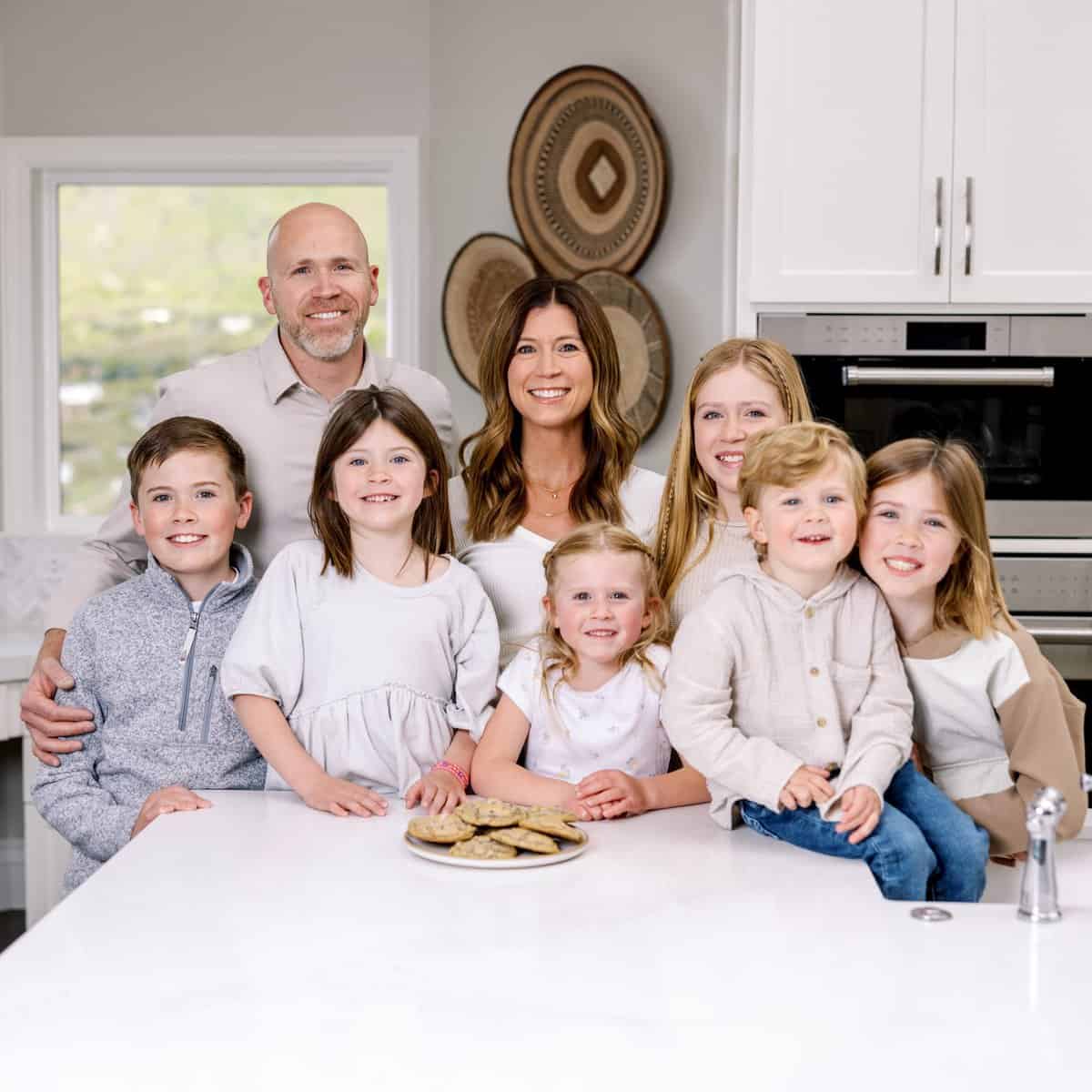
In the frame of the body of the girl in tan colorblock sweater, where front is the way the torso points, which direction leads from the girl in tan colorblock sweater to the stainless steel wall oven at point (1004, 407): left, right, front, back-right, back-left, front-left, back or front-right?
back-right

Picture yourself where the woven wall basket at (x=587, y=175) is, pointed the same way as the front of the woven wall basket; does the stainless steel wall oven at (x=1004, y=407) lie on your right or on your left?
on your left

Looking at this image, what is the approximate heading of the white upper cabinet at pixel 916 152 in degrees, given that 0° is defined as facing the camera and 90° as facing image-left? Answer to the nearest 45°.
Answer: approximately 0°

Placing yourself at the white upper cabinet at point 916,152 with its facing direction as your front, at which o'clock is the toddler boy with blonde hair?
The toddler boy with blonde hair is roughly at 12 o'clock from the white upper cabinet.

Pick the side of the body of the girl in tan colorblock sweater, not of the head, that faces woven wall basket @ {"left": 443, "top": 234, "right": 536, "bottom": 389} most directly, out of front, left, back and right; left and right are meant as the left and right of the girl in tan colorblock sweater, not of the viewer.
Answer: right

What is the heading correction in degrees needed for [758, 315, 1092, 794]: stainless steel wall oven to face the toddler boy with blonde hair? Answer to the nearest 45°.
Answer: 0° — it already faces them

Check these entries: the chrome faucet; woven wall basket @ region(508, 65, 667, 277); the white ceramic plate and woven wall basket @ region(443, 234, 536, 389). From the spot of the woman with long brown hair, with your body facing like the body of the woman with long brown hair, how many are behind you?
2

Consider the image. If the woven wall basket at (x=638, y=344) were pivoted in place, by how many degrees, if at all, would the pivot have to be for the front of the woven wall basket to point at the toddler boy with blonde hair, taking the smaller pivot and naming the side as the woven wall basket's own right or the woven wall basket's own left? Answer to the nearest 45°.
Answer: approximately 45° to the woven wall basket's own left

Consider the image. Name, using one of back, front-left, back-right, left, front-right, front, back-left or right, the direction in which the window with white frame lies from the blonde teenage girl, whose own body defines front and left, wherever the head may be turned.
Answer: back-right

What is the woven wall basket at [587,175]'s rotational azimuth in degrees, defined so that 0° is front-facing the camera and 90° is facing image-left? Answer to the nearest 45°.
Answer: approximately 45°
